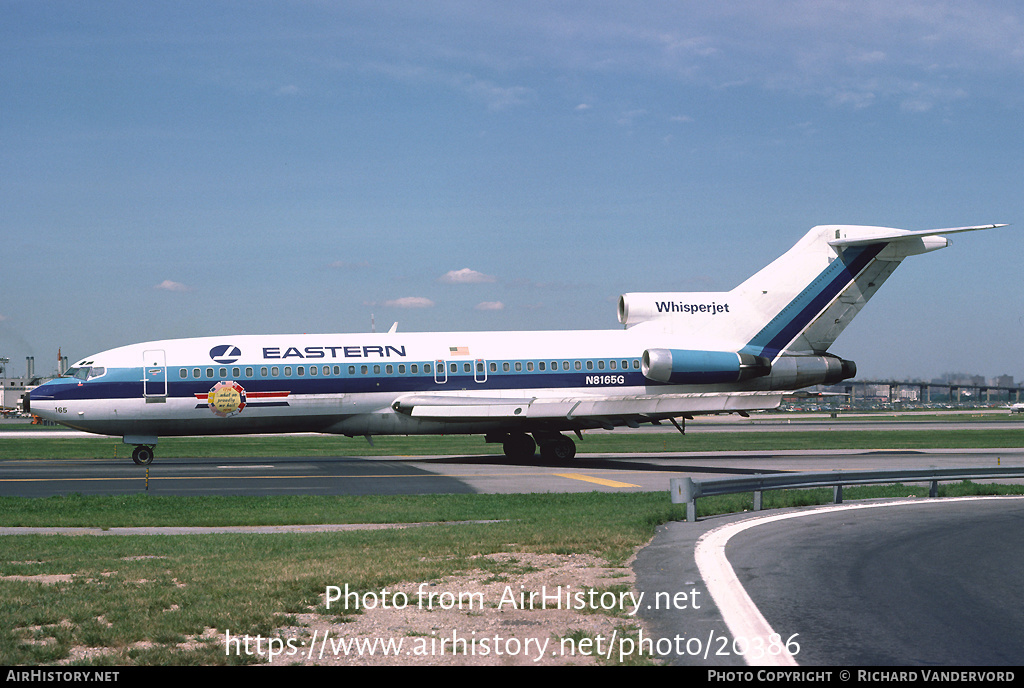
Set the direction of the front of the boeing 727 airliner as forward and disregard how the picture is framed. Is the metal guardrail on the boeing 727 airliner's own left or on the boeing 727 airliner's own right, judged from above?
on the boeing 727 airliner's own left

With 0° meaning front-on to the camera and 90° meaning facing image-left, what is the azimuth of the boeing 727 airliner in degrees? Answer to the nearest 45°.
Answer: approximately 90°
